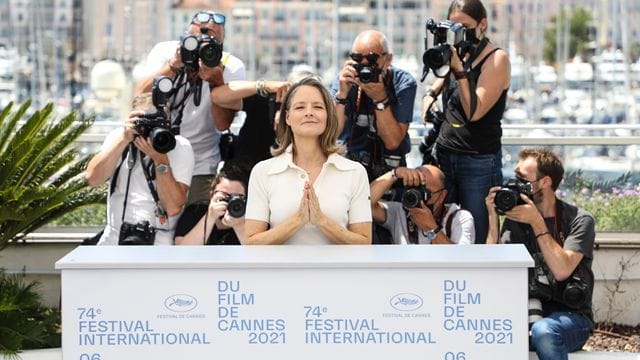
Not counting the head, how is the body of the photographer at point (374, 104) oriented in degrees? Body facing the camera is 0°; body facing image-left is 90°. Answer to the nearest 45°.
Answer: approximately 0°

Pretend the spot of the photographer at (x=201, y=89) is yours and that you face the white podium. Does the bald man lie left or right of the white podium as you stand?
left

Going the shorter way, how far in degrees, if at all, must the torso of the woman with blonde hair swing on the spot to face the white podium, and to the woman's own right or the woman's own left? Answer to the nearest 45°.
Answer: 0° — they already face it

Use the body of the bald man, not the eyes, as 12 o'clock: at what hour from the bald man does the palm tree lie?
The palm tree is roughly at 2 o'clock from the bald man.

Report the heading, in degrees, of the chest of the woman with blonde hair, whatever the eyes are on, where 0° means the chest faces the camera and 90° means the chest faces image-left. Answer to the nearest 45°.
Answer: approximately 0°

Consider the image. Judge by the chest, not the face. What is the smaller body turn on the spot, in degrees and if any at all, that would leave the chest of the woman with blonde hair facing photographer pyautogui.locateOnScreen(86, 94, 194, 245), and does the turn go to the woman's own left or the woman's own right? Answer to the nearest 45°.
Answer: approximately 135° to the woman's own right

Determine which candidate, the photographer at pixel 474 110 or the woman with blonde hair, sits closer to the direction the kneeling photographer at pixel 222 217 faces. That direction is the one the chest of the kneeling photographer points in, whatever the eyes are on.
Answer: the woman with blonde hair

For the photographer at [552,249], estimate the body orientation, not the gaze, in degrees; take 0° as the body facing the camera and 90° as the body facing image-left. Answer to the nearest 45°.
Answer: approximately 45°

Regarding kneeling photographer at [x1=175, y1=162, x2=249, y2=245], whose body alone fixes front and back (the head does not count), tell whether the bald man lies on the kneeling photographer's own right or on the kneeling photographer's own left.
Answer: on the kneeling photographer's own left

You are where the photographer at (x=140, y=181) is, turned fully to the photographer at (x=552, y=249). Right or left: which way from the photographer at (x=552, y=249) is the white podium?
right
